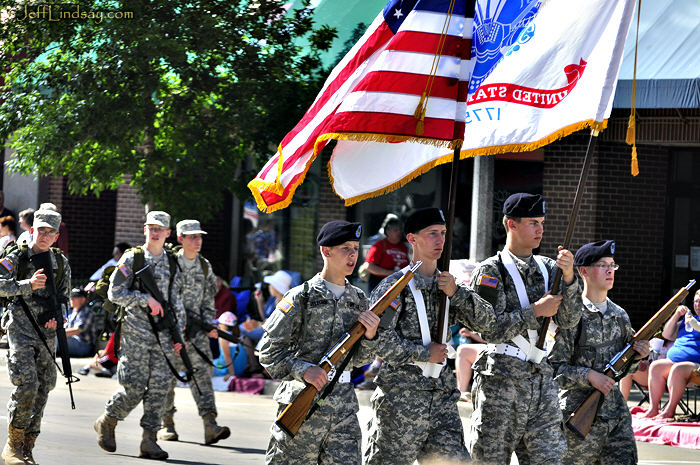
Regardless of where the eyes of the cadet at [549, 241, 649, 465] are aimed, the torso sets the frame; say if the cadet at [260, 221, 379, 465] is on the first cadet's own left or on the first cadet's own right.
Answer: on the first cadet's own right

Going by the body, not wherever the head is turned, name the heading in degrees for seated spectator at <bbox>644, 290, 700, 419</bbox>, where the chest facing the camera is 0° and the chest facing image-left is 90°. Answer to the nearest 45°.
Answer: approximately 45°

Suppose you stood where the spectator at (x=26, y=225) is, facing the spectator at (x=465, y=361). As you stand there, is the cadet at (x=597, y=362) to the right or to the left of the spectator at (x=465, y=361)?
right

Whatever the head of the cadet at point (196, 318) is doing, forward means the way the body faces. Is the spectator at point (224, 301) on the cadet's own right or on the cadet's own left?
on the cadet's own left

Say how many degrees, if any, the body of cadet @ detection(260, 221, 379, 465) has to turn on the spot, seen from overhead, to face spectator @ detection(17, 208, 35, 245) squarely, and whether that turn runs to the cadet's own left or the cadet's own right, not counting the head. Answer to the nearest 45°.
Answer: approximately 180°

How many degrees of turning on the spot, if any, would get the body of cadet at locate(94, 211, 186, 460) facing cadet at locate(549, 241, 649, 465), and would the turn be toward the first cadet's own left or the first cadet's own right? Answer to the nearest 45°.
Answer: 0° — they already face them
